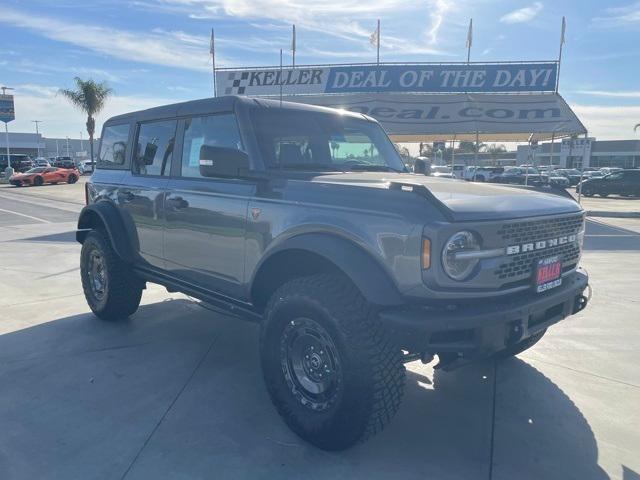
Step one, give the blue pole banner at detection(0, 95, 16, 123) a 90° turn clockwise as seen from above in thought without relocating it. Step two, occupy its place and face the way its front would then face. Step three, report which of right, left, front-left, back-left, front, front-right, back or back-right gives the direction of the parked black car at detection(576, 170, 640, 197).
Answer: back-left

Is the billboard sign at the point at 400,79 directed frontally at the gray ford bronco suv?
yes

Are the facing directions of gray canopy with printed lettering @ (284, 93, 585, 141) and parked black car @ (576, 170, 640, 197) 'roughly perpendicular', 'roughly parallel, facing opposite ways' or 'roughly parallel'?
roughly perpendicular

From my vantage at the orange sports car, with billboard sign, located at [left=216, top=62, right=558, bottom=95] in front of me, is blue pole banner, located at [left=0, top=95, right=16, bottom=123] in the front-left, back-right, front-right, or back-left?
back-left

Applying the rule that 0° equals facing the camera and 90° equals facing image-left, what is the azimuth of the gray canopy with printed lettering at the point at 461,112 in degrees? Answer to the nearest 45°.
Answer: approximately 0°

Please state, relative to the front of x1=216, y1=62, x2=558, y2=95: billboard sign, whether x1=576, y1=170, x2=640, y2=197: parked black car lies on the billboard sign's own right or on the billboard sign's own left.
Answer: on the billboard sign's own left

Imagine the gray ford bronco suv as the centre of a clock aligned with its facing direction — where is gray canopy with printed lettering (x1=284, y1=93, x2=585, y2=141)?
The gray canopy with printed lettering is roughly at 8 o'clock from the gray ford bronco suv.

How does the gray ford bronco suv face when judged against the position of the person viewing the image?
facing the viewer and to the right of the viewer

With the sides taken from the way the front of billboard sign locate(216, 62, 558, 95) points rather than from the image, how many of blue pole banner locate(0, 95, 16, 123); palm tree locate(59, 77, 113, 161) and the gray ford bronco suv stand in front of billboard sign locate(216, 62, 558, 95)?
1

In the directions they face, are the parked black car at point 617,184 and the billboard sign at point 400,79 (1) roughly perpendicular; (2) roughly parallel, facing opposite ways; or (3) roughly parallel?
roughly perpendicular

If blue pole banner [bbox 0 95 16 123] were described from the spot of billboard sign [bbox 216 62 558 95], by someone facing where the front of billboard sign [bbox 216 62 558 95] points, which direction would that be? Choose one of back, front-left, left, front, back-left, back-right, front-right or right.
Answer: back-right
